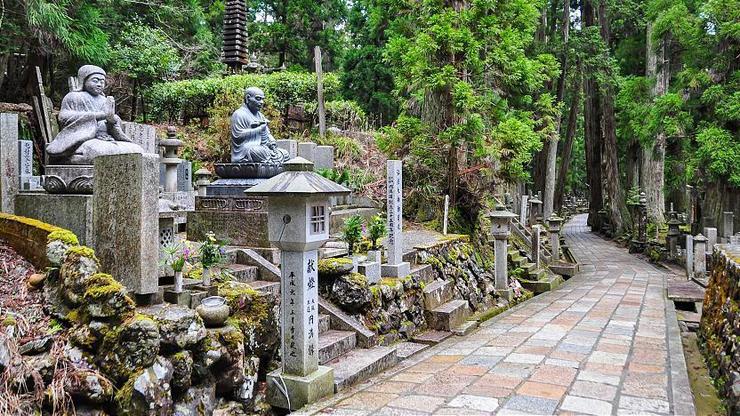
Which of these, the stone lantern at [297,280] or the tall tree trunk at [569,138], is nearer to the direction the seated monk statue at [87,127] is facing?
the stone lantern

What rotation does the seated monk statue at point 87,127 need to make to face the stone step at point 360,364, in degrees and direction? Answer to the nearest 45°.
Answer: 0° — it already faces it

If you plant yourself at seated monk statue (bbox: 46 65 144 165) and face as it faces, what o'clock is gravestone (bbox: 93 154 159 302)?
The gravestone is roughly at 1 o'clock from the seated monk statue.

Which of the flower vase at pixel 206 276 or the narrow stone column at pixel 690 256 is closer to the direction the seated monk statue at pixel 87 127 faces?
the flower vase

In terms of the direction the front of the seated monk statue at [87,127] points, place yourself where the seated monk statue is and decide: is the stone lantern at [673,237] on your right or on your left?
on your left

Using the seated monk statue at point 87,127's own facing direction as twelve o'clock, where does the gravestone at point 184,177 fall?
The gravestone is roughly at 8 o'clock from the seated monk statue.

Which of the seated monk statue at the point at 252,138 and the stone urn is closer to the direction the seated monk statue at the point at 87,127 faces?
the stone urn

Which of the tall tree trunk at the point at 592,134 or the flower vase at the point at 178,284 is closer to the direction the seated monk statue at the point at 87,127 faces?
the flower vase

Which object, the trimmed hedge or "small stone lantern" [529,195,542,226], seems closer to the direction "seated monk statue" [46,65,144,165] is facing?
the small stone lantern

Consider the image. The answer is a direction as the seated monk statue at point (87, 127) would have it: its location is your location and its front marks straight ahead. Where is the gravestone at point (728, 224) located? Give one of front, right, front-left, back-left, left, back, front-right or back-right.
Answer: front-left

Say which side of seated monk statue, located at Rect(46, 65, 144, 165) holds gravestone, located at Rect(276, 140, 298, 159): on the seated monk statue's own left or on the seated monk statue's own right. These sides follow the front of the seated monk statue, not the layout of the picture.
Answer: on the seated monk statue's own left

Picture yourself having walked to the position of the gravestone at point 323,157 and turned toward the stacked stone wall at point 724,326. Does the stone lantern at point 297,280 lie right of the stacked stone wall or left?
right

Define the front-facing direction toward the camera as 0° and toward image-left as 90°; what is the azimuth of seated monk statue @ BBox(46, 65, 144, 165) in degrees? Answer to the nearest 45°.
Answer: approximately 315°

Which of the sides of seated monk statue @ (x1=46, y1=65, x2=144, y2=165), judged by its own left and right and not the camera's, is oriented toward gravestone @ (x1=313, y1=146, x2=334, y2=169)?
left

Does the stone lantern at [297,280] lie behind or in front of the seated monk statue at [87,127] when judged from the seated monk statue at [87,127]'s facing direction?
in front
